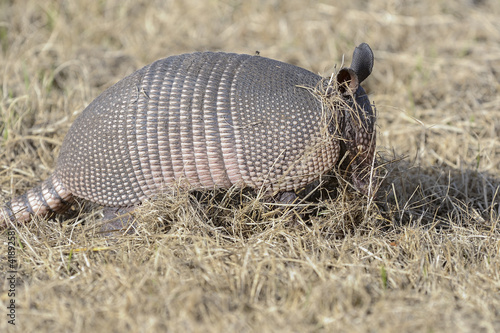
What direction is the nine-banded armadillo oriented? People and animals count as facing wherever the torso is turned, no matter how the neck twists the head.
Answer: to the viewer's right
